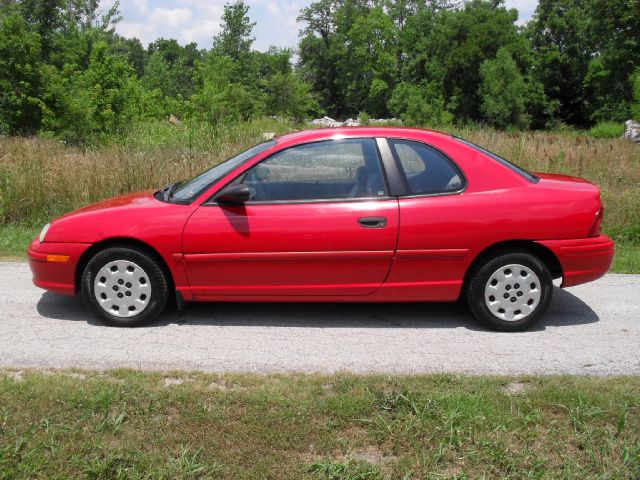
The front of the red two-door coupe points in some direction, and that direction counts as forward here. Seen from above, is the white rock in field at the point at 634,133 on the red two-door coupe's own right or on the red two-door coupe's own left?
on the red two-door coupe's own right

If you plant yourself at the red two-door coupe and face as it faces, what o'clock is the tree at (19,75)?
The tree is roughly at 2 o'clock from the red two-door coupe.

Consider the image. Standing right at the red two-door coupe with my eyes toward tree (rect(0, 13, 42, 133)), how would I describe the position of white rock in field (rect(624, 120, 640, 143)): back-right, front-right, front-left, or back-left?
front-right

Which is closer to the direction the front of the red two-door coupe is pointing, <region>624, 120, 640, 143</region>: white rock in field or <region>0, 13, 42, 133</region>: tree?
the tree

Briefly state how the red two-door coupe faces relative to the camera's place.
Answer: facing to the left of the viewer
